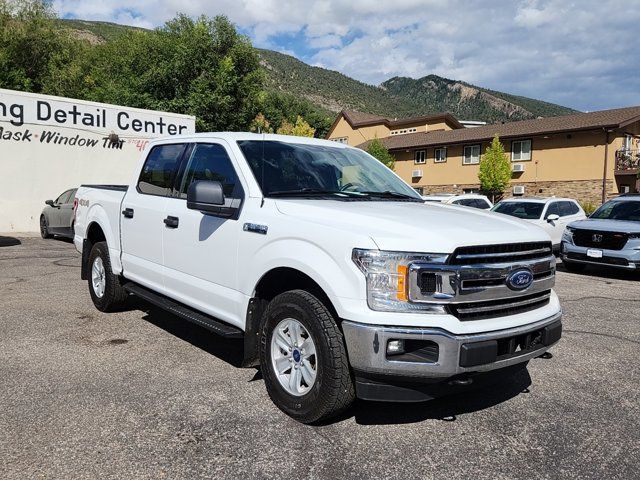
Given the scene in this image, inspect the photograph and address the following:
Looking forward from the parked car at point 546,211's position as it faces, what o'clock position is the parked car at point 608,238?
the parked car at point 608,238 is roughly at 10 o'clock from the parked car at point 546,211.

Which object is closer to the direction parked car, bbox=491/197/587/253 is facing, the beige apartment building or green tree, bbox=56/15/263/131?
the green tree

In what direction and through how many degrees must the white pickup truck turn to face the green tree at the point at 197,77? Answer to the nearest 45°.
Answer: approximately 135° to its left

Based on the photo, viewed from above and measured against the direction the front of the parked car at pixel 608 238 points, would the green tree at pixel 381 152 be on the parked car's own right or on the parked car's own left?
on the parked car's own right

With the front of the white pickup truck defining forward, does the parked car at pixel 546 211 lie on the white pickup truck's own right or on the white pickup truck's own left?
on the white pickup truck's own left

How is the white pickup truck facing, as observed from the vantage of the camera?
facing the viewer and to the right of the viewer

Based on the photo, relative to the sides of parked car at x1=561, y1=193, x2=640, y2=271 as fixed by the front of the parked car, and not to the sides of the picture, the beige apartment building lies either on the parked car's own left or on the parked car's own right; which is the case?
on the parked car's own right

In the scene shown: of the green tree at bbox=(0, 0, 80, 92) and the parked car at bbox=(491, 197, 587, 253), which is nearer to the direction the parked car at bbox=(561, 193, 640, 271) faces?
the green tree

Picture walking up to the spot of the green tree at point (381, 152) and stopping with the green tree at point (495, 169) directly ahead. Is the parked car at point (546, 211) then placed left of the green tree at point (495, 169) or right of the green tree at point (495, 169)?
right

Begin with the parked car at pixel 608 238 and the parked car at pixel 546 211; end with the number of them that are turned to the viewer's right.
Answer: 0
